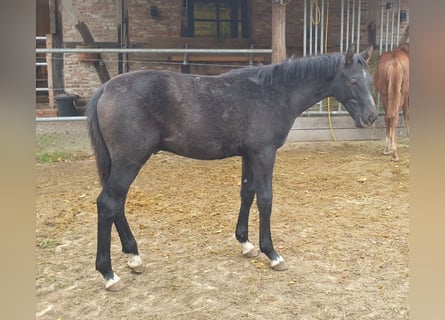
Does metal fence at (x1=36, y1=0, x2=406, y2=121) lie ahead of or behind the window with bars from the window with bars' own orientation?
ahead

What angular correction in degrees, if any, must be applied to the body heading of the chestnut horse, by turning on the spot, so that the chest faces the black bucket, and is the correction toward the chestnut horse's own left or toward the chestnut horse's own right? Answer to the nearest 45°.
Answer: approximately 135° to the chestnut horse's own left

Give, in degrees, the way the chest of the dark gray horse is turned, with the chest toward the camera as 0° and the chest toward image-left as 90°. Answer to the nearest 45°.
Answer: approximately 270°

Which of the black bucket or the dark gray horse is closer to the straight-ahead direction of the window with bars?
the dark gray horse

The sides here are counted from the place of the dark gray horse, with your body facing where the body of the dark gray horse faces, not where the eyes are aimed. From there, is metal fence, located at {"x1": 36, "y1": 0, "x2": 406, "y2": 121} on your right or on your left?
on your left

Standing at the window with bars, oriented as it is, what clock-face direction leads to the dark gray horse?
The dark gray horse is roughly at 12 o'clock from the window with bars.

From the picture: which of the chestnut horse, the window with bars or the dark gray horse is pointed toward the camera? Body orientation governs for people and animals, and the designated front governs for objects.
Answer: the window with bars

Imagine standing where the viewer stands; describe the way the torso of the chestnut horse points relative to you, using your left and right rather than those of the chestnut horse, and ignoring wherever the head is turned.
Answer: facing away from the viewer and to the right of the viewer

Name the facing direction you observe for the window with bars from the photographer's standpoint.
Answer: facing the viewer

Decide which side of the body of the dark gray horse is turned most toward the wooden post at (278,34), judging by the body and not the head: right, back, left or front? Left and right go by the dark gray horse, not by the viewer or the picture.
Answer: left

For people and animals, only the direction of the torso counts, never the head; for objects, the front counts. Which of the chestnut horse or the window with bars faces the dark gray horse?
the window with bars
